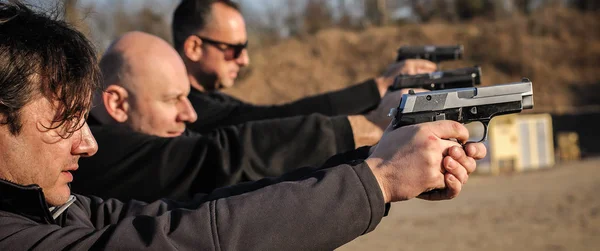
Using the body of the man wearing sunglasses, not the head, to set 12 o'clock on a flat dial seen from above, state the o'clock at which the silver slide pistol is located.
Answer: The silver slide pistol is roughly at 2 o'clock from the man wearing sunglasses.

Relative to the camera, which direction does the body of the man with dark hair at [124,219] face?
to the viewer's right

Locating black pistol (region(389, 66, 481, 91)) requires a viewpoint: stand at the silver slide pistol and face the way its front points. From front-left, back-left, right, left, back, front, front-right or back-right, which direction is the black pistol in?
left

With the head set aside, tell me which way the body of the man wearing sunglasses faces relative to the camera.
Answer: to the viewer's right

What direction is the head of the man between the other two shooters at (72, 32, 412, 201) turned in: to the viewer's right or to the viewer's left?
to the viewer's right

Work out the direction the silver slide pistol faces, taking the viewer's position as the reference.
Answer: facing to the right of the viewer

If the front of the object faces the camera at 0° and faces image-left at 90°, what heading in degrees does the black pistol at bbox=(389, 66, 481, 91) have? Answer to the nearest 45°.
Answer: approximately 270°

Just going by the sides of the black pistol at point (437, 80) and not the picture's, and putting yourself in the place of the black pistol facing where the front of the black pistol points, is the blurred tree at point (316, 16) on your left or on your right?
on your left

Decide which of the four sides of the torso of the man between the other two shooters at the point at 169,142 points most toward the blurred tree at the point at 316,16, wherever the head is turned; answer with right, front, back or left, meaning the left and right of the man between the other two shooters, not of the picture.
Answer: left

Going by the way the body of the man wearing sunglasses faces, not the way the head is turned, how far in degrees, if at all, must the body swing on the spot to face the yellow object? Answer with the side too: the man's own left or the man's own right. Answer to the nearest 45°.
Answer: approximately 45° to the man's own left

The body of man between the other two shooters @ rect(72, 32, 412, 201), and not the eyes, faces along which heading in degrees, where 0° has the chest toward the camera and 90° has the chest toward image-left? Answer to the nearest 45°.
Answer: approximately 270°

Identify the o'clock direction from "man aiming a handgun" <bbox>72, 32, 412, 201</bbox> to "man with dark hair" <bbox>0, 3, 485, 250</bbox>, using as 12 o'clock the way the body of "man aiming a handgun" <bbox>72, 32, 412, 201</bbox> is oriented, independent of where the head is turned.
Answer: "man with dark hair" <bbox>0, 3, 485, 250</bbox> is roughly at 3 o'clock from "man aiming a handgun" <bbox>72, 32, 412, 201</bbox>.

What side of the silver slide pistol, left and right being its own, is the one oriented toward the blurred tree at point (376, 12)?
left
